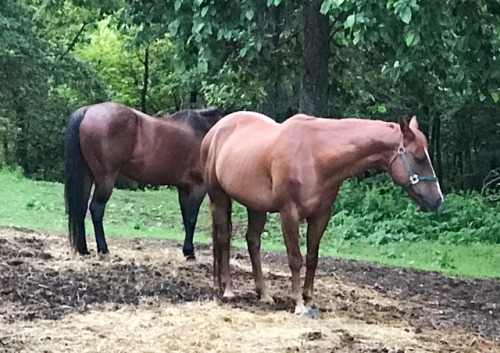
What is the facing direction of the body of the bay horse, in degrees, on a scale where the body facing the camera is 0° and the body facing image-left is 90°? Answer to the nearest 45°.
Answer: approximately 270°

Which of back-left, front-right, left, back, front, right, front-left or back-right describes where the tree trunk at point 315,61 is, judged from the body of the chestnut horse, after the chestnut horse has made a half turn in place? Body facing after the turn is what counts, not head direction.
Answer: front-right

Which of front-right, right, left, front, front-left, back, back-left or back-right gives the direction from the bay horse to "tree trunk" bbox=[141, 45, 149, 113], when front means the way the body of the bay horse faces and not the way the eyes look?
left

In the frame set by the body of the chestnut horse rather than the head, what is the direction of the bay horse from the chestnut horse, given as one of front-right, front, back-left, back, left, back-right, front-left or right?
back

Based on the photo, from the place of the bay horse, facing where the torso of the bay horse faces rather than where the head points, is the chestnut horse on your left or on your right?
on your right

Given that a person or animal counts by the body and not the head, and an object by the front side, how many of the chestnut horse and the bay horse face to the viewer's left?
0

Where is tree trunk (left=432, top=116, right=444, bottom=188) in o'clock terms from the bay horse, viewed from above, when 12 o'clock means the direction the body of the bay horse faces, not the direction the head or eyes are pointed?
The tree trunk is roughly at 10 o'clock from the bay horse.

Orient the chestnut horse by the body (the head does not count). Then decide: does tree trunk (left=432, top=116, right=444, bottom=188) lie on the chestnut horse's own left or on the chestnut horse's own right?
on the chestnut horse's own left

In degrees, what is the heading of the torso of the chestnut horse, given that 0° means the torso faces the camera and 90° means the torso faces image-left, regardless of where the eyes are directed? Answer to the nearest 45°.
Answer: approximately 315°

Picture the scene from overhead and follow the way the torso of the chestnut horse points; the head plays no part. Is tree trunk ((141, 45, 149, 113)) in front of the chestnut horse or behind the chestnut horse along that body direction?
behind

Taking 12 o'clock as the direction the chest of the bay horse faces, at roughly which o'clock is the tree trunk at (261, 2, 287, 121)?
The tree trunk is roughly at 10 o'clock from the bay horse.
